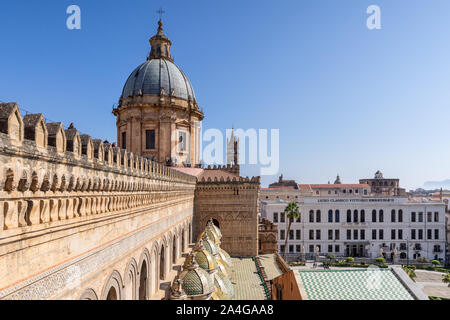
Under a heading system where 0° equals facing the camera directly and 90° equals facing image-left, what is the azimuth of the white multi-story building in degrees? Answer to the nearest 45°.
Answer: approximately 0°
